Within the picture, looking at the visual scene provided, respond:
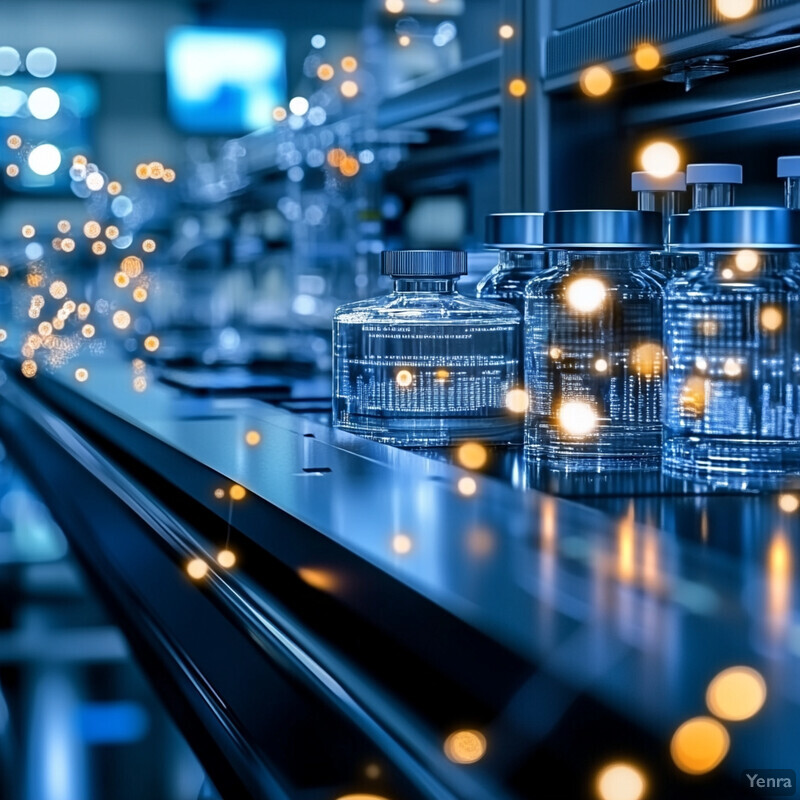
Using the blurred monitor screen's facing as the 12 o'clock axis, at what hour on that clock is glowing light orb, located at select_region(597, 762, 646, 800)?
The glowing light orb is roughly at 12 o'clock from the blurred monitor screen.

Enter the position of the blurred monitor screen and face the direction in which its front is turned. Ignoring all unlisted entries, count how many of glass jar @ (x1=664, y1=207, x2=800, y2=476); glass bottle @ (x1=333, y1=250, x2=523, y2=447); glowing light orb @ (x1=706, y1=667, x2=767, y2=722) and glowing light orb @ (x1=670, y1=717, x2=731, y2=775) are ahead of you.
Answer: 4

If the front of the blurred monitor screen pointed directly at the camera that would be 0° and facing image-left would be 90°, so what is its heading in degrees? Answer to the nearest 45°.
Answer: approximately 0°

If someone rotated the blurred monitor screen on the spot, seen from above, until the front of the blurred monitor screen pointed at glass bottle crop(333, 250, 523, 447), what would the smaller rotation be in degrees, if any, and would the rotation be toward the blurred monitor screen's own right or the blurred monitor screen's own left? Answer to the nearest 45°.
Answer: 0° — it already faces it

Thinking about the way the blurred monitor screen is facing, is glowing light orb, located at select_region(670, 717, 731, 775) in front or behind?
in front

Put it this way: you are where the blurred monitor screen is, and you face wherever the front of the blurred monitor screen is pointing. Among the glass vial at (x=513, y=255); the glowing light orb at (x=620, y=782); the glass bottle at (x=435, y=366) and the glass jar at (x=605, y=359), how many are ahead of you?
4

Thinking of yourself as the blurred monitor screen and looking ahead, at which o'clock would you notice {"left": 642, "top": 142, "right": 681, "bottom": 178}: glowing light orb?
The glowing light orb is roughly at 12 o'clock from the blurred monitor screen.

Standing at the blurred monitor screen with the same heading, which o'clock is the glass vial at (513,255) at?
The glass vial is roughly at 12 o'clock from the blurred monitor screen.

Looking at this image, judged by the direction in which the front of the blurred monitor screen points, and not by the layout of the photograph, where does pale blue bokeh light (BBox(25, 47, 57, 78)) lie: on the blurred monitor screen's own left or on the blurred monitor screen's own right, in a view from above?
on the blurred monitor screen's own right

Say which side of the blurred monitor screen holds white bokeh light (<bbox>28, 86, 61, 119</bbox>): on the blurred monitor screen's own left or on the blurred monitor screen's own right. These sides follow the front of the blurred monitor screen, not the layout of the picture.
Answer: on the blurred monitor screen's own right

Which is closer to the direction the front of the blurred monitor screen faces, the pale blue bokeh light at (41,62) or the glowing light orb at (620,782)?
the glowing light orb
